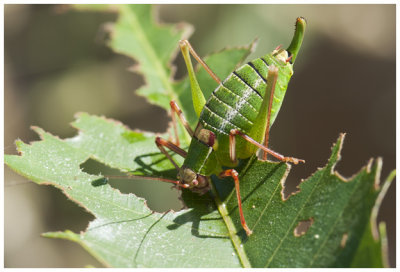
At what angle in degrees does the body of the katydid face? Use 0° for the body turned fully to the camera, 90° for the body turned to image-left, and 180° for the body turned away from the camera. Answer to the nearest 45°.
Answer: approximately 45°

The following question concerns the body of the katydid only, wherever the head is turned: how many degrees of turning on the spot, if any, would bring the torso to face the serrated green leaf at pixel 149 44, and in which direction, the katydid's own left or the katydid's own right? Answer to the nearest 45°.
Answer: approximately 90° to the katydid's own right
